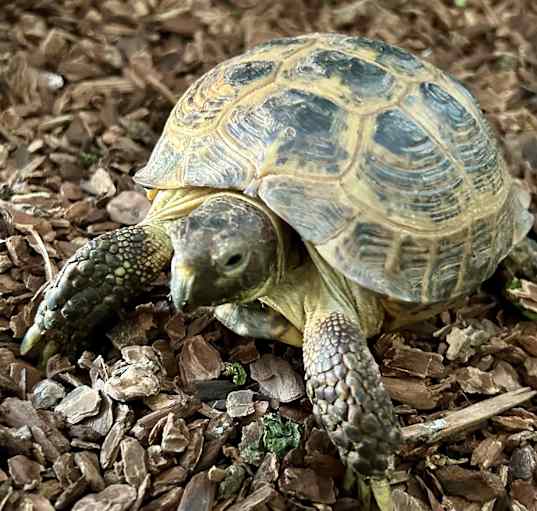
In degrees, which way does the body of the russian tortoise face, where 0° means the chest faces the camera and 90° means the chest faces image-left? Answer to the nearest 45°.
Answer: approximately 45°

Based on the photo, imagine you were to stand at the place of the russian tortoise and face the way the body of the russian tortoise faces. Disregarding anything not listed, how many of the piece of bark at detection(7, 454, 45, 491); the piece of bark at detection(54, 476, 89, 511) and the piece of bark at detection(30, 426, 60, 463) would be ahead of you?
3

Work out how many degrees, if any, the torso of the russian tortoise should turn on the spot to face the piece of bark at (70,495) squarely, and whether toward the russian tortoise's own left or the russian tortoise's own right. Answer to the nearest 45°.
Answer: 0° — it already faces it

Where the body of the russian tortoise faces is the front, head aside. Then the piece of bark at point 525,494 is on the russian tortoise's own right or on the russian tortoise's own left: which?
on the russian tortoise's own left

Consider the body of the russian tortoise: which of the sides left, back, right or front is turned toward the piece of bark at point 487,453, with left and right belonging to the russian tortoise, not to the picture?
left

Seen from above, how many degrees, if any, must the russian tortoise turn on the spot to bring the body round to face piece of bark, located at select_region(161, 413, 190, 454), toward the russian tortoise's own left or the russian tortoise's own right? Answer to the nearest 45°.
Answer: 0° — it already faces it

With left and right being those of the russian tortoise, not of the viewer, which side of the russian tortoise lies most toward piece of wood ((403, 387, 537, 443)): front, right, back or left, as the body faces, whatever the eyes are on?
left
